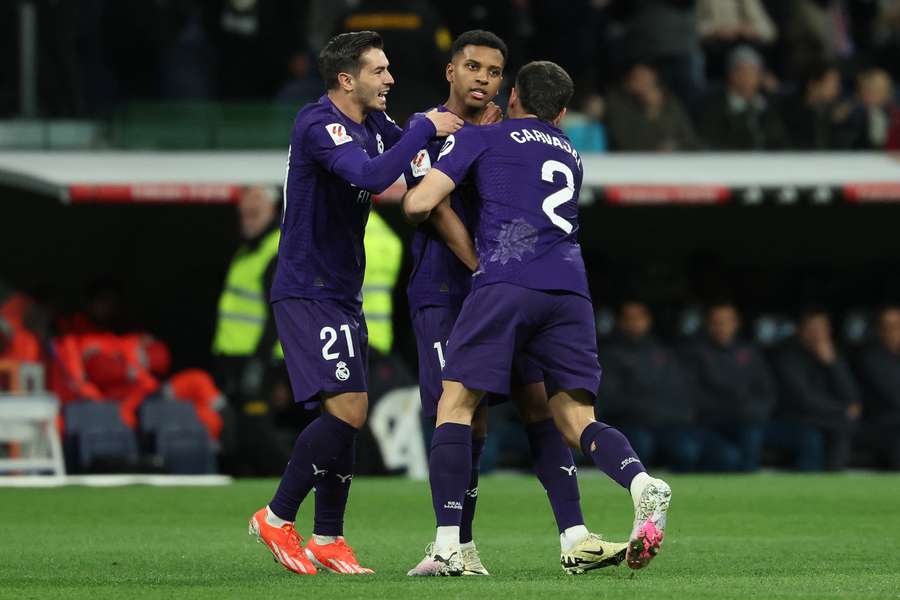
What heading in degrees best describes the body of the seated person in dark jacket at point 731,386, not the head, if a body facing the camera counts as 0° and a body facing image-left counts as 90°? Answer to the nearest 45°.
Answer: approximately 0°

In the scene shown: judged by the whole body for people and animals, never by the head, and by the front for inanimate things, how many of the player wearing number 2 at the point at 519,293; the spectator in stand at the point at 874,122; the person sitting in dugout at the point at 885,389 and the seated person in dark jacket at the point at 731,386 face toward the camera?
3

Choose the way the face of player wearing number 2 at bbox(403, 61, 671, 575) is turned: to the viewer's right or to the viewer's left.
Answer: to the viewer's left

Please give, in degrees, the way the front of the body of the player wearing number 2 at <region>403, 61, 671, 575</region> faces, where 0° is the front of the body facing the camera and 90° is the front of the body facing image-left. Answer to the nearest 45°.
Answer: approximately 135°
